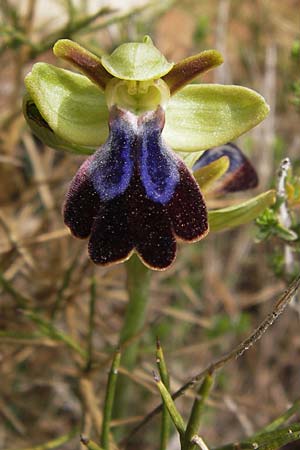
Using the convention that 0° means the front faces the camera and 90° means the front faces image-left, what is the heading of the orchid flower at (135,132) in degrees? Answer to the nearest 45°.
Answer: approximately 0°
